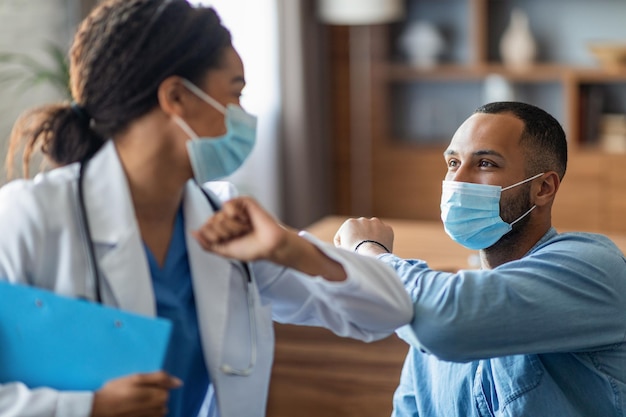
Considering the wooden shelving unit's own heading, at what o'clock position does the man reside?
The man is roughly at 12 o'clock from the wooden shelving unit.

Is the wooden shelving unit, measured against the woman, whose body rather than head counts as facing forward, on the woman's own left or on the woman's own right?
on the woman's own left

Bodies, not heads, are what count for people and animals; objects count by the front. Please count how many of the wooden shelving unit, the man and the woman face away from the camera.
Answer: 0

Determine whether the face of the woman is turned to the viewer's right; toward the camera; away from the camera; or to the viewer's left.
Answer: to the viewer's right

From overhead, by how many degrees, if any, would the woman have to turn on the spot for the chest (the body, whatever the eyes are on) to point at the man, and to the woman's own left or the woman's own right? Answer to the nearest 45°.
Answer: approximately 45° to the woman's own left

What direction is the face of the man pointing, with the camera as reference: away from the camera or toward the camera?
toward the camera

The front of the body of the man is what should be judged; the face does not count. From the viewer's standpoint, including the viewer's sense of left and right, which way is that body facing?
facing the viewer and to the left of the viewer

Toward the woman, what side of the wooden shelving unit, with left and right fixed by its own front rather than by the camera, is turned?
front

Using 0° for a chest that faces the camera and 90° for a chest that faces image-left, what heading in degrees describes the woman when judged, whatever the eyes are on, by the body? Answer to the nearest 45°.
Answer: approximately 315°

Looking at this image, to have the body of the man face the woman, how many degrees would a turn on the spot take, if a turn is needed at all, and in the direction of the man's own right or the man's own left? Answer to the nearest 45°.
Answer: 0° — they already face them

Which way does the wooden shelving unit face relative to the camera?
toward the camera

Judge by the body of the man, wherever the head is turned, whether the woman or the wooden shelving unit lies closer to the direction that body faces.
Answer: the woman

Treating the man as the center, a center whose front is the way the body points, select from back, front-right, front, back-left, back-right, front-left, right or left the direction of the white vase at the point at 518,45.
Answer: back-right

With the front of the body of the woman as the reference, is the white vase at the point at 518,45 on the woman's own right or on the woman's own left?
on the woman's own left
